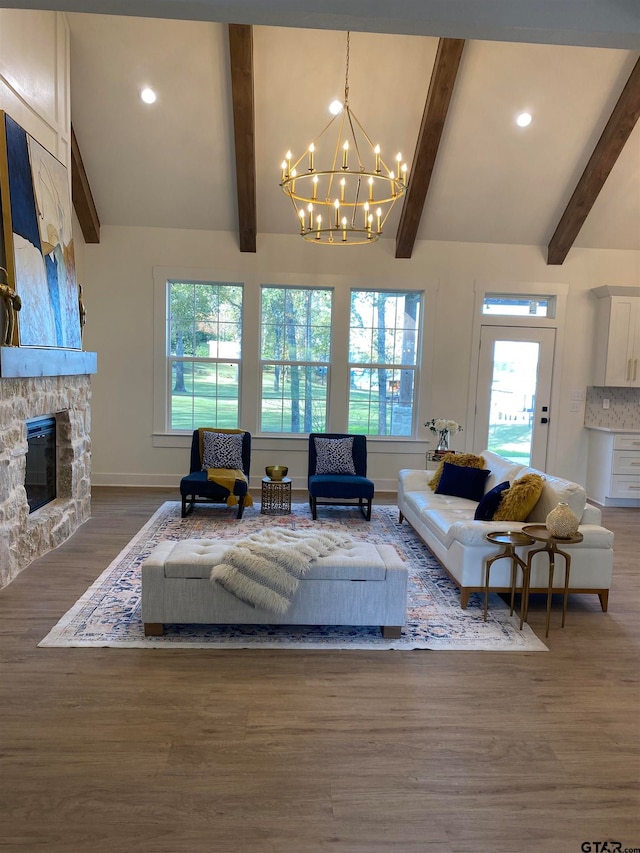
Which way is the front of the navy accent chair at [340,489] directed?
toward the camera

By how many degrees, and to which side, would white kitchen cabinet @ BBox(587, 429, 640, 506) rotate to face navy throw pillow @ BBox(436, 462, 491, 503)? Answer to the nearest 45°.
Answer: approximately 45° to its right

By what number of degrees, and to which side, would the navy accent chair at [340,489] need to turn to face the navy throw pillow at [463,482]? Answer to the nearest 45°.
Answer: approximately 45° to its left

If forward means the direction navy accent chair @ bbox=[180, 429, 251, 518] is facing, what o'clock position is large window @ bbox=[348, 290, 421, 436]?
The large window is roughly at 8 o'clock from the navy accent chair.

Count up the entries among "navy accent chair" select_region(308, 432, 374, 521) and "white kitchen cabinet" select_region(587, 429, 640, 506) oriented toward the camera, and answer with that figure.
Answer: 2

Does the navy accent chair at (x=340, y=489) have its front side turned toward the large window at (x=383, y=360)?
no

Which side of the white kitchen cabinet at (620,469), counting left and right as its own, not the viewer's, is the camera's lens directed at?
front

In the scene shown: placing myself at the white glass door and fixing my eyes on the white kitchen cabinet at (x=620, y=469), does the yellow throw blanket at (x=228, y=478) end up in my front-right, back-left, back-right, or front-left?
back-right

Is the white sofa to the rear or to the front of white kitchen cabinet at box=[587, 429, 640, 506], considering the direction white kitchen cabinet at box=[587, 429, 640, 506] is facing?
to the front

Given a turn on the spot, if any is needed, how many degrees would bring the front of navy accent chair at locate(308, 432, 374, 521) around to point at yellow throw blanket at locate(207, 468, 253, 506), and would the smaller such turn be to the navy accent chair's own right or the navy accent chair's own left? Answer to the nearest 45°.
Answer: approximately 90° to the navy accent chair's own right

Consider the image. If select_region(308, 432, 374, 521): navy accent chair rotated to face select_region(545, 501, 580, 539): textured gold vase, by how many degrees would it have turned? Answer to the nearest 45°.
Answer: approximately 45° to its left

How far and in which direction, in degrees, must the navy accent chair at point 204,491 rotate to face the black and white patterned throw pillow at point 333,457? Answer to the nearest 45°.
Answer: approximately 90° to its left

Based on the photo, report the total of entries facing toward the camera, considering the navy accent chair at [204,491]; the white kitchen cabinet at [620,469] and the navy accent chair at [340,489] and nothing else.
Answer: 3

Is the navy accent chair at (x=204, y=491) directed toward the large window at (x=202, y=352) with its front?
no
